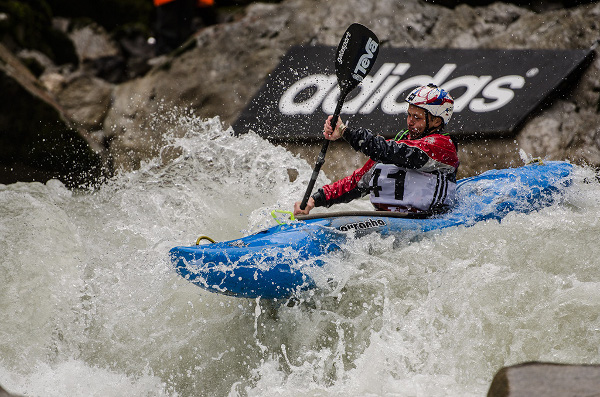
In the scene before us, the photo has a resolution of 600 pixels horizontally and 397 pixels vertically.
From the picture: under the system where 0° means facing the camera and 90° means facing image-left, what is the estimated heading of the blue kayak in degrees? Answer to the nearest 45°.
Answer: approximately 45°

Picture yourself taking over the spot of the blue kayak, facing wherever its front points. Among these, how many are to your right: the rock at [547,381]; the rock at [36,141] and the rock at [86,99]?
2

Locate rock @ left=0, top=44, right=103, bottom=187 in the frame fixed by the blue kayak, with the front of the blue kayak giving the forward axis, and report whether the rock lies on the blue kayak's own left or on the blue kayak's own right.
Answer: on the blue kayak's own right

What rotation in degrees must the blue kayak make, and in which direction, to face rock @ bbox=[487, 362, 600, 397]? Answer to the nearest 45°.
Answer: approximately 90° to its left

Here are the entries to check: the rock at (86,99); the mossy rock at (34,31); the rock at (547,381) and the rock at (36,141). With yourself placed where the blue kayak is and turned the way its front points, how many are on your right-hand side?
3

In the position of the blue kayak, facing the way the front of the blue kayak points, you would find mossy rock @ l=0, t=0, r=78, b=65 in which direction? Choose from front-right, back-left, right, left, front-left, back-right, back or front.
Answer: right

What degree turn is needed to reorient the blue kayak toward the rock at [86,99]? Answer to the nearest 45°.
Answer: approximately 90° to its right
